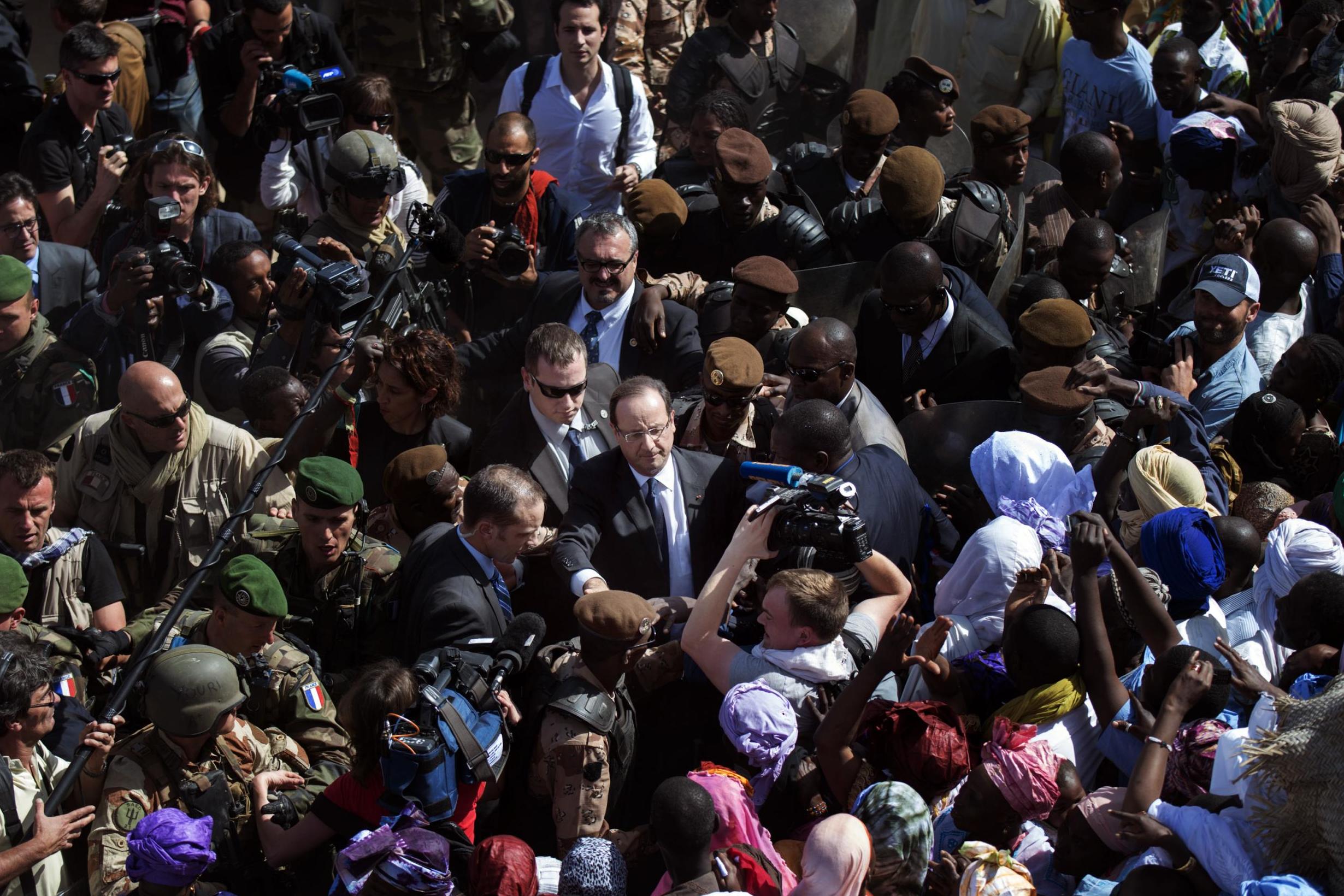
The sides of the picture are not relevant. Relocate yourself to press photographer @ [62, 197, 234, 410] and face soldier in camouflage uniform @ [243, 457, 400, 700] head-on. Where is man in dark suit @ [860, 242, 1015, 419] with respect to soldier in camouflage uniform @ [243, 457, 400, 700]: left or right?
left

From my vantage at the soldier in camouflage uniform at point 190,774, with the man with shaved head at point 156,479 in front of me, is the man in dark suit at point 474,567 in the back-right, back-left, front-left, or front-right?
front-right

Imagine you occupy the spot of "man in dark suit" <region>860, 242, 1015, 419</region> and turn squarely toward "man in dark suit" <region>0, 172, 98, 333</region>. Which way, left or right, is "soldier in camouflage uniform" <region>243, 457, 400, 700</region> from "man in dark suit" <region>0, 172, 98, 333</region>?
left

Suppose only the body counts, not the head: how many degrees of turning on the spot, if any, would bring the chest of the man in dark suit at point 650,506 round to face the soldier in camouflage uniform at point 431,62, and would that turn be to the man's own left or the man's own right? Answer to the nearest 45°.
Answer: approximately 180°

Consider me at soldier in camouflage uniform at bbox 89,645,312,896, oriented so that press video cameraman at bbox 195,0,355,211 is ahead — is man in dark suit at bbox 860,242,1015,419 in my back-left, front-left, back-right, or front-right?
front-right

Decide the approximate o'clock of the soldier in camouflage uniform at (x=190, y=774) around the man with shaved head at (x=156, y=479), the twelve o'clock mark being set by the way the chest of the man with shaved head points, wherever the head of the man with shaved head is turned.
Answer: The soldier in camouflage uniform is roughly at 12 o'clock from the man with shaved head.

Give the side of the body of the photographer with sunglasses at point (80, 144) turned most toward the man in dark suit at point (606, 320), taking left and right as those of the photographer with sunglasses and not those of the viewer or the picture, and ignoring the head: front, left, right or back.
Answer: front

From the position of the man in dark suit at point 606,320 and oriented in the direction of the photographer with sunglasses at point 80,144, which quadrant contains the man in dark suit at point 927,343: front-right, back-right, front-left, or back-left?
back-right

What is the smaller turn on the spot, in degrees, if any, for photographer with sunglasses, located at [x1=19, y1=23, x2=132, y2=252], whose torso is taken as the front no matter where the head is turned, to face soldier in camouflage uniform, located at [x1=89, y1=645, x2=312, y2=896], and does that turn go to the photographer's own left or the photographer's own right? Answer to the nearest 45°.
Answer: approximately 45° to the photographer's own right

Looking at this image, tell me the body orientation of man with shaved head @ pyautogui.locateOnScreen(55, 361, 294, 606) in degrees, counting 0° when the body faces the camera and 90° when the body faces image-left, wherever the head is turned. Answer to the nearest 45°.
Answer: approximately 0°

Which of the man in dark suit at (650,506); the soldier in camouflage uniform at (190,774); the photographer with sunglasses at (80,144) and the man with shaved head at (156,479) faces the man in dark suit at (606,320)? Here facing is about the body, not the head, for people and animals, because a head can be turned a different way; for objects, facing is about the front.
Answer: the photographer with sunglasses

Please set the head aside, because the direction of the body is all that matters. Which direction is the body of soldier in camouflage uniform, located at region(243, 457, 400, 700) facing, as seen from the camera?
toward the camera

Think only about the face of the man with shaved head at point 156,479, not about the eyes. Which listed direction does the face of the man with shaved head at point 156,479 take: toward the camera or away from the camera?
toward the camera

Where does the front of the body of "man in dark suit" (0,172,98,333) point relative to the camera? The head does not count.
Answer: toward the camera

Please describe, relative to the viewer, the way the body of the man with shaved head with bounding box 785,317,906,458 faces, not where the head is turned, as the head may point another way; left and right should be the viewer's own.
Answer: facing the viewer and to the left of the viewer

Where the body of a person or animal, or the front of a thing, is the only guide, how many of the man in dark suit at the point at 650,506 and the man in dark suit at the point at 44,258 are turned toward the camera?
2

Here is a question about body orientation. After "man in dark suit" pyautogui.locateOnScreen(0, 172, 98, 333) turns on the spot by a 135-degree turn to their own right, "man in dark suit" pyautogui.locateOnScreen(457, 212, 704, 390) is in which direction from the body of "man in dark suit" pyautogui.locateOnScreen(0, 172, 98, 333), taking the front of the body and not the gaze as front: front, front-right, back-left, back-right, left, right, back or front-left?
back
